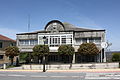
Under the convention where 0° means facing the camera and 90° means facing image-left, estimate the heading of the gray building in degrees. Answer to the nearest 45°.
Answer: approximately 0°
